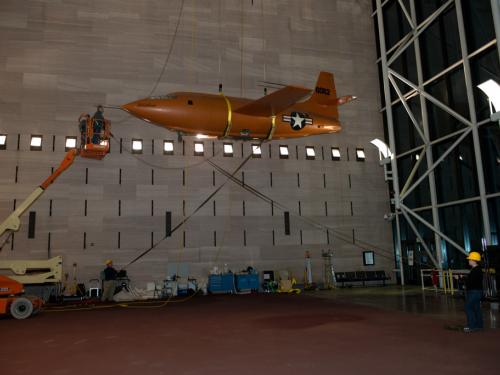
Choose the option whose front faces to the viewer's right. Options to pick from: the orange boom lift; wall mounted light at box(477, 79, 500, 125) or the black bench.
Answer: the orange boom lift

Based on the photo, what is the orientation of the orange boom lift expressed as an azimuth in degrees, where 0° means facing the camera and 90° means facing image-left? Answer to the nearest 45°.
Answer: approximately 270°

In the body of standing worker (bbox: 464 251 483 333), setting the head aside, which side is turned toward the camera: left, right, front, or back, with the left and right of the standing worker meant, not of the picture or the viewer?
left

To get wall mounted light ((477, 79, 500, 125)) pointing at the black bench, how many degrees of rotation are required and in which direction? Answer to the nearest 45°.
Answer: approximately 45° to its right

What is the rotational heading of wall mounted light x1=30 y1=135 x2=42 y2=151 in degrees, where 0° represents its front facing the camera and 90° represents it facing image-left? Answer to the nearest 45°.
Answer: approximately 0°

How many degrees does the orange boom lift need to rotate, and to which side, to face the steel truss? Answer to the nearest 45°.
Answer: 0° — it already faces it

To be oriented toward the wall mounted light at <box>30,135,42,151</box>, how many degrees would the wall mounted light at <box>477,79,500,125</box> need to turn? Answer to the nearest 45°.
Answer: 0° — it already faces it

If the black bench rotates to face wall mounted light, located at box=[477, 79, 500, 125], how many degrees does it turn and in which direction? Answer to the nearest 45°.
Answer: approximately 45° to its left

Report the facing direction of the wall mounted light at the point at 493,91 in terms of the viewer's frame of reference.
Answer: facing to the left of the viewer
